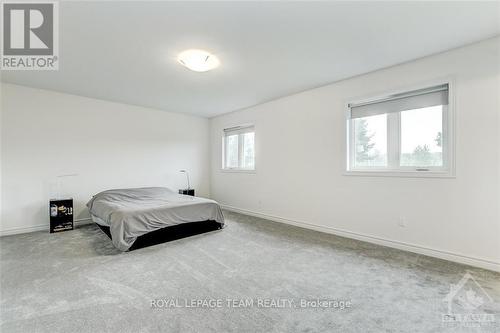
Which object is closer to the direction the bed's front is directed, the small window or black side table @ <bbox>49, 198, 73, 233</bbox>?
the small window

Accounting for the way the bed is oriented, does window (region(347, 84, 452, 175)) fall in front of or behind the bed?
in front

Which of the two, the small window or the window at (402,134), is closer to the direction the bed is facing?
the window

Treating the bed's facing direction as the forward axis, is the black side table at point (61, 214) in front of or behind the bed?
behind

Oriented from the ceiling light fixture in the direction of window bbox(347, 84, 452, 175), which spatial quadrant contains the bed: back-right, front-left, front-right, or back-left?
back-left

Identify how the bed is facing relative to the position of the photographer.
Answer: facing the viewer and to the right of the viewer

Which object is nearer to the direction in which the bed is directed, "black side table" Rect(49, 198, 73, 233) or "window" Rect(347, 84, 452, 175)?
the window

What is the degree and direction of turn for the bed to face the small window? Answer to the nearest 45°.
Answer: approximately 90° to its left
